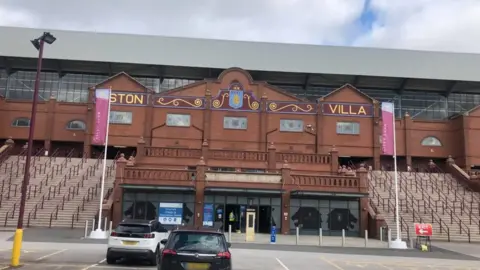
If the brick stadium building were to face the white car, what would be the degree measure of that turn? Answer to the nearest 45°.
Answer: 0° — it already faces it

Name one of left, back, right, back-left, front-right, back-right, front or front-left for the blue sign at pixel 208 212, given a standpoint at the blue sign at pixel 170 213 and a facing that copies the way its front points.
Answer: left

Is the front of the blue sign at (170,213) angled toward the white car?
yes

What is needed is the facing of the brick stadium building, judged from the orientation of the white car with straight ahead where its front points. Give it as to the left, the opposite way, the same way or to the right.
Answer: the opposite way

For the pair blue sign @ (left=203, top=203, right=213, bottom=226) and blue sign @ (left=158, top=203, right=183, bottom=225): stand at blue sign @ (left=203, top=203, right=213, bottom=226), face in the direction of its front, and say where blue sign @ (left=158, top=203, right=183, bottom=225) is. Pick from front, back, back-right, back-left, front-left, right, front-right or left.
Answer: right

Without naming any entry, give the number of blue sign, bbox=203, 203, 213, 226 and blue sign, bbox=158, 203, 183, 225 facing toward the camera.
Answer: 2

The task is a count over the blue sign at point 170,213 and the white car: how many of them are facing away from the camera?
1

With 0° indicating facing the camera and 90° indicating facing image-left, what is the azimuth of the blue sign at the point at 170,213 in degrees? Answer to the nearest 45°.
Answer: approximately 0°

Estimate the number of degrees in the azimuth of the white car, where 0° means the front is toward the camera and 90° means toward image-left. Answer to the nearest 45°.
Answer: approximately 180°

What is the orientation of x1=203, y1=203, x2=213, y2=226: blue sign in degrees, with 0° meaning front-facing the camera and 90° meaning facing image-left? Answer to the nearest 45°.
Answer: approximately 0°
